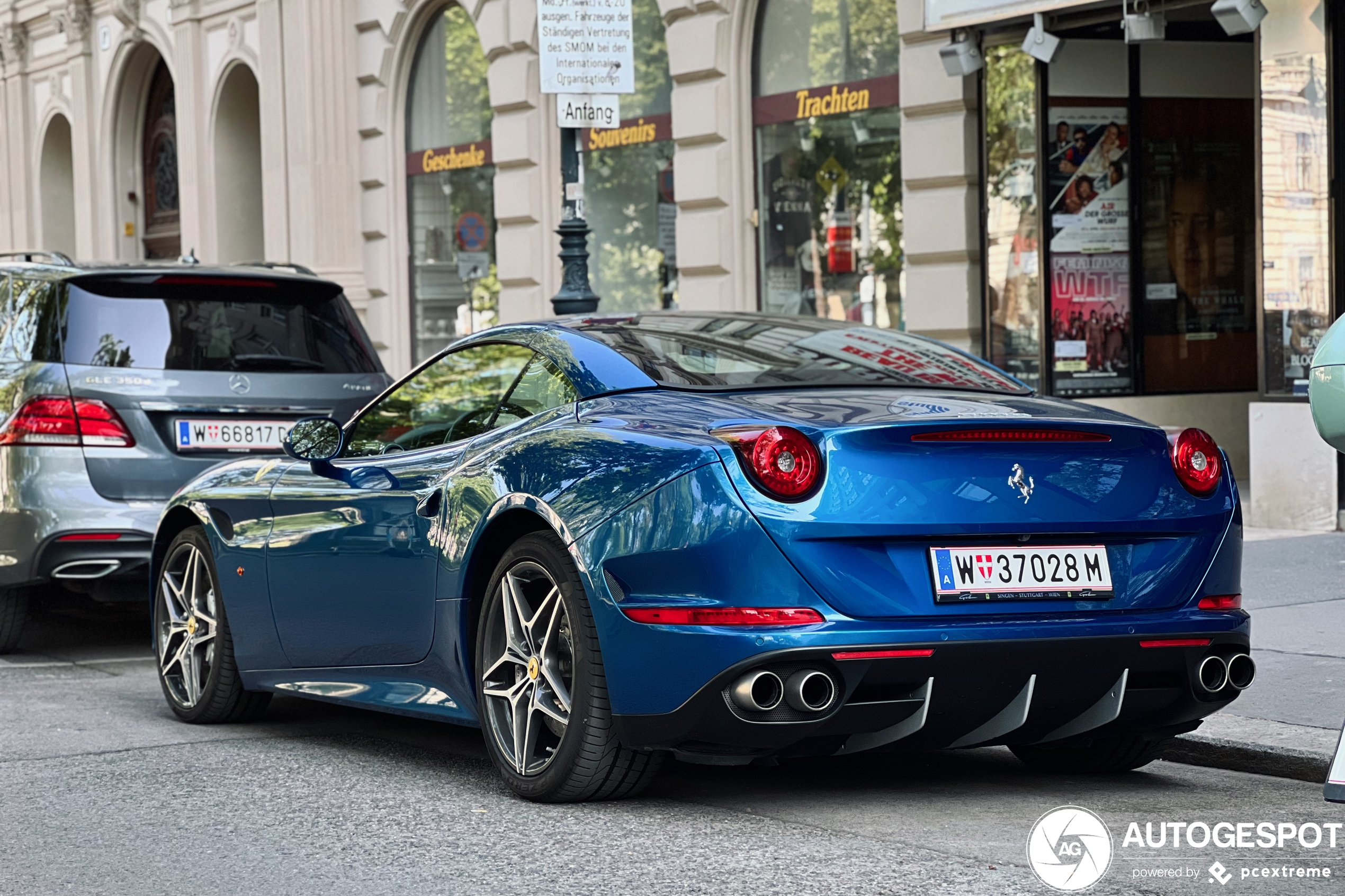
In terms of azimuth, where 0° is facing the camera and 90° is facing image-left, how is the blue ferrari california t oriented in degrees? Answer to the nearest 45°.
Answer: approximately 135°

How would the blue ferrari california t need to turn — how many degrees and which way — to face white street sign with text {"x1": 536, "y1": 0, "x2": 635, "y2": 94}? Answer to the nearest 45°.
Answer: approximately 45° to its right

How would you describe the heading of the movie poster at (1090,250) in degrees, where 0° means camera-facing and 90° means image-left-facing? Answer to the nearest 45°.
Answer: approximately 0°

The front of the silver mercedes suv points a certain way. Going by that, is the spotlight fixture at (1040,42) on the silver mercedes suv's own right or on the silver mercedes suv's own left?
on the silver mercedes suv's own right

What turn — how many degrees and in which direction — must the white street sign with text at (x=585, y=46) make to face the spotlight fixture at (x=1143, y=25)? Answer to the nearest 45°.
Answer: approximately 135° to its left

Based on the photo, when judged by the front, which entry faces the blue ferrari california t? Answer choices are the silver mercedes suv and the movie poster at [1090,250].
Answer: the movie poster

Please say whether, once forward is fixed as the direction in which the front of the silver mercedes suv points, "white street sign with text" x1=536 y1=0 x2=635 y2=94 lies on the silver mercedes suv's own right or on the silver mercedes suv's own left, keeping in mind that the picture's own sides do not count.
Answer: on the silver mercedes suv's own right

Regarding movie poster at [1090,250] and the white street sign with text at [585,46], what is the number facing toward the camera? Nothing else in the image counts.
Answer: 2

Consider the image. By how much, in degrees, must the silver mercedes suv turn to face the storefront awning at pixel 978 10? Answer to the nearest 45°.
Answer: approximately 90° to its right

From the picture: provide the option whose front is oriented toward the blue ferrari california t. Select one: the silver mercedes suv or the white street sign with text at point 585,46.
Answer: the white street sign with text

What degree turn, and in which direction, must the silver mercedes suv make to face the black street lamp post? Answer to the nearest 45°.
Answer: approximately 90° to its right
